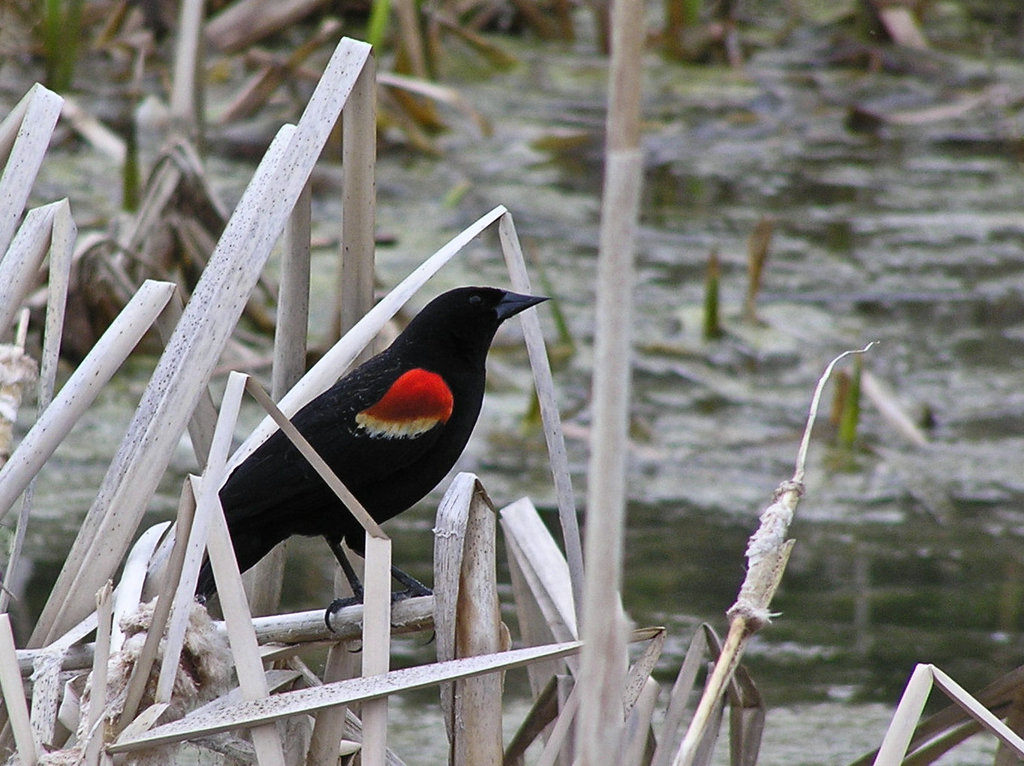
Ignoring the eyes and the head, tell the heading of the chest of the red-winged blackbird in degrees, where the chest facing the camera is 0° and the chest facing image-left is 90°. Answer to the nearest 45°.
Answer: approximately 270°

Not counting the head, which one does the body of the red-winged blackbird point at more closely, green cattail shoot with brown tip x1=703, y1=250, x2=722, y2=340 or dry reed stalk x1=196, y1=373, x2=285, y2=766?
the green cattail shoot with brown tip

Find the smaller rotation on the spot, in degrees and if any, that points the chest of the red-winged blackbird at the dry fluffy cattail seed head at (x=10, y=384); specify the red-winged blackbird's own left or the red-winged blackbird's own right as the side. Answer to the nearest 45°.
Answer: approximately 135° to the red-winged blackbird's own right
